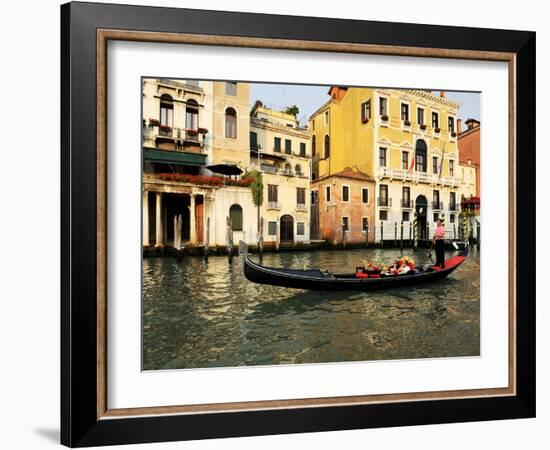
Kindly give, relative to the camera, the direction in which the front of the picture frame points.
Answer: facing the viewer and to the right of the viewer
